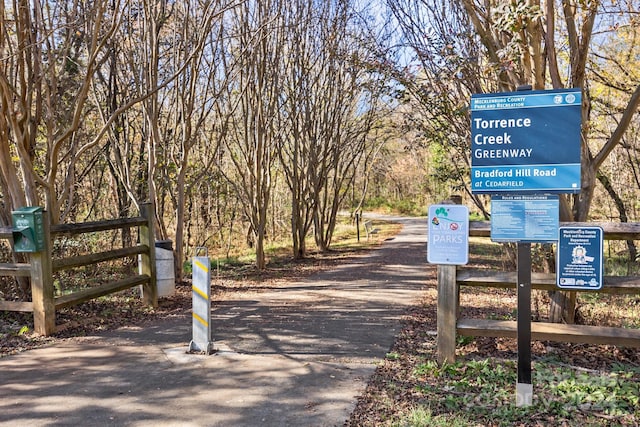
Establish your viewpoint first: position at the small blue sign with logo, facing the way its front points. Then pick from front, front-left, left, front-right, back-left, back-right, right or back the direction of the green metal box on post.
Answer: right

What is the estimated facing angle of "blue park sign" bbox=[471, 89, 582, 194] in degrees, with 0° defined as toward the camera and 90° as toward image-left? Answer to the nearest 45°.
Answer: approximately 0°

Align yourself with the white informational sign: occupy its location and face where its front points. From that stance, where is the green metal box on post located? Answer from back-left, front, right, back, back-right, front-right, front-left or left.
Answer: right

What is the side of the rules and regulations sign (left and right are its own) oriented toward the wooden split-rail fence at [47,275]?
right
